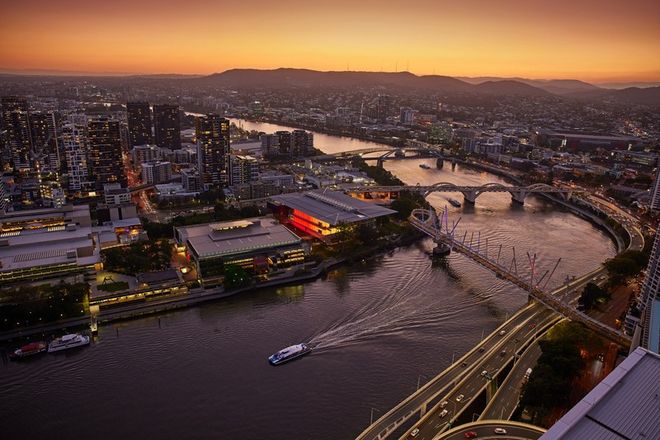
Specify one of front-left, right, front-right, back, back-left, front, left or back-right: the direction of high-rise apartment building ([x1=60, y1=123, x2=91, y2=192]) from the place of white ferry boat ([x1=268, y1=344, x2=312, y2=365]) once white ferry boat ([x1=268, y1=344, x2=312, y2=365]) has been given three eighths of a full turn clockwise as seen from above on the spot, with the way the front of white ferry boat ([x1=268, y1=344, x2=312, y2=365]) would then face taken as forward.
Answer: front-left

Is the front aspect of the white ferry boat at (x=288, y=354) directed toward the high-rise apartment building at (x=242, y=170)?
no

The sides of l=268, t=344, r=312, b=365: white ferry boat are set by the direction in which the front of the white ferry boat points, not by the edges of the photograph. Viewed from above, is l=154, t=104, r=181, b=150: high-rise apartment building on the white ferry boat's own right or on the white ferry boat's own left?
on the white ferry boat's own right

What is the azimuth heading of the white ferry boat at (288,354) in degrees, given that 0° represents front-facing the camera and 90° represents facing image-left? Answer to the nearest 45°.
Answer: approximately 45°

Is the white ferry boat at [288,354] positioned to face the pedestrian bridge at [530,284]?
no

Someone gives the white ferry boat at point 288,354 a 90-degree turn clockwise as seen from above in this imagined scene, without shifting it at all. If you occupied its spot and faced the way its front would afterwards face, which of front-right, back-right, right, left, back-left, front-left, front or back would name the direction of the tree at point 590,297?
back-right

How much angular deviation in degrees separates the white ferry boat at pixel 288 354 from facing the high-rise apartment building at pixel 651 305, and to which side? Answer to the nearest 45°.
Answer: approximately 135° to its left

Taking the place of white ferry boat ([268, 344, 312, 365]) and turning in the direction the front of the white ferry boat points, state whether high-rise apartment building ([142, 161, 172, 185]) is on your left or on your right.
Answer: on your right

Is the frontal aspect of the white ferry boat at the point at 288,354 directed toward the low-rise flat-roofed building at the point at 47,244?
no

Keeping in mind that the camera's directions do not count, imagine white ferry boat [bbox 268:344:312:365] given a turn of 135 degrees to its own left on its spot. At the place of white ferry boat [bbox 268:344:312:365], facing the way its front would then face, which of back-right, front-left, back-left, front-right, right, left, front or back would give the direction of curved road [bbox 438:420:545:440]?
front-right

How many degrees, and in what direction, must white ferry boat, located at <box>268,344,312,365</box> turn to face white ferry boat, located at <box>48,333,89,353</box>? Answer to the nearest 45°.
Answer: approximately 45° to its right

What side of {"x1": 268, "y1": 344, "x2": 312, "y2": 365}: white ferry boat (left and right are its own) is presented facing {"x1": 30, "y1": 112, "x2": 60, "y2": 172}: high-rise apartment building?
right

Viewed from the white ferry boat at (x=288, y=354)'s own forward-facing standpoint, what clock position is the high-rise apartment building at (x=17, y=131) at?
The high-rise apartment building is roughly at 3 o'clock from the white ferry boat.

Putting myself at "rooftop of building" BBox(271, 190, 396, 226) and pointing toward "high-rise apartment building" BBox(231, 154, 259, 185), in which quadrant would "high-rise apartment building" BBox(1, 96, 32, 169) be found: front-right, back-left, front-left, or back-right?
front-left

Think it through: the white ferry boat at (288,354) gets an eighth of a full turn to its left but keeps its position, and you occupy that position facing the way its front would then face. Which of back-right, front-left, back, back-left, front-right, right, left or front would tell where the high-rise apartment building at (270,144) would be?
back

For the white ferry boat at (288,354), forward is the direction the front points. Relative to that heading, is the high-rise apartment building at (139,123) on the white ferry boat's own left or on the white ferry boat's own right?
on the white ferry boat's own right

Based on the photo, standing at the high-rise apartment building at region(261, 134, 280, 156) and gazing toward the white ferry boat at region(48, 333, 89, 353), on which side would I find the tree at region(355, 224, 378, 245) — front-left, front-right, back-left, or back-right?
front-left

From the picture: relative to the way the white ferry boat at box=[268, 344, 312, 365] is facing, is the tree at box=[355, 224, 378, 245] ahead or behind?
behind

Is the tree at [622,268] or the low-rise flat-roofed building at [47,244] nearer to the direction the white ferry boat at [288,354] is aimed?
the low-rise flat-roofed building
